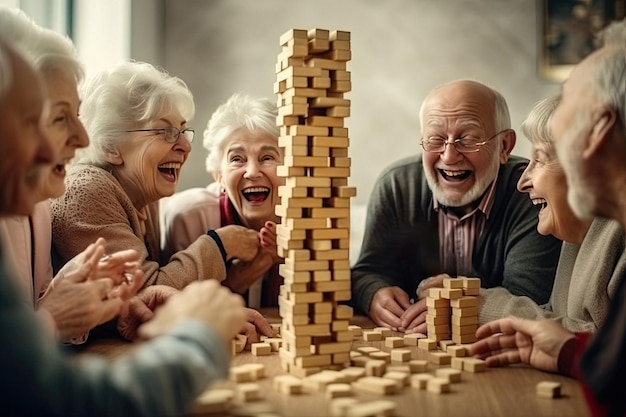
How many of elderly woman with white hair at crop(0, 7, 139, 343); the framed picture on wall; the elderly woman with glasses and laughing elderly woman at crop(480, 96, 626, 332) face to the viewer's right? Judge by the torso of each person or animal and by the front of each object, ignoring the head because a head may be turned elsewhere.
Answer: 2

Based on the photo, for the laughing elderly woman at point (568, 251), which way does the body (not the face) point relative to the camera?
to the viewer's left

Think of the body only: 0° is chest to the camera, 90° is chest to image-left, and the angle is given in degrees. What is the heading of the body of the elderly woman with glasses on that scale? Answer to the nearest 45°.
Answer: approximately 270°

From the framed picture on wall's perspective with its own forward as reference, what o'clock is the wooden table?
The wooden table is roughly at 12 o'clock from the framed picture on wall.

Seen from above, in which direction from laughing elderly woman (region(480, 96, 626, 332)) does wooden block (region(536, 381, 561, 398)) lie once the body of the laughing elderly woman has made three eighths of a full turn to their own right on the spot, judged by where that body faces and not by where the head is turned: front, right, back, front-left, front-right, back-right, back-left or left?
back-right

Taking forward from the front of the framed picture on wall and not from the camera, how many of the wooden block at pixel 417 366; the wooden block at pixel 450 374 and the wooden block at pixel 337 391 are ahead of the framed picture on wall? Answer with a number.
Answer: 3

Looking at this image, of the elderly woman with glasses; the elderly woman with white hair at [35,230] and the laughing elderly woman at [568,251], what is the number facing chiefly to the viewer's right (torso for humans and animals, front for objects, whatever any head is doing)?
2

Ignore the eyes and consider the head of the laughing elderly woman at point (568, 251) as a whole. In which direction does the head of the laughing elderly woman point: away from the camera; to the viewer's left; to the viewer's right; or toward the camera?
to the viewer's left

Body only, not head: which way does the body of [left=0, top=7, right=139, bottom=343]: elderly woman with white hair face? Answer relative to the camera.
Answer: to the viewer's right

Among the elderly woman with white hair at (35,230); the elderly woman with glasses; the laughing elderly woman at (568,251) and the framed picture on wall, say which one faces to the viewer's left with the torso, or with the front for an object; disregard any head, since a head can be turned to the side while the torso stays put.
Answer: the laughing elderly woman

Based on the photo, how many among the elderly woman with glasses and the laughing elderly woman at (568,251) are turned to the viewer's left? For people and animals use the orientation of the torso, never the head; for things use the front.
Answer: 1

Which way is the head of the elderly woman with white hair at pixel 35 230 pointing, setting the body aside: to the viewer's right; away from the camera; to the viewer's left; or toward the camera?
to the viewer's right
